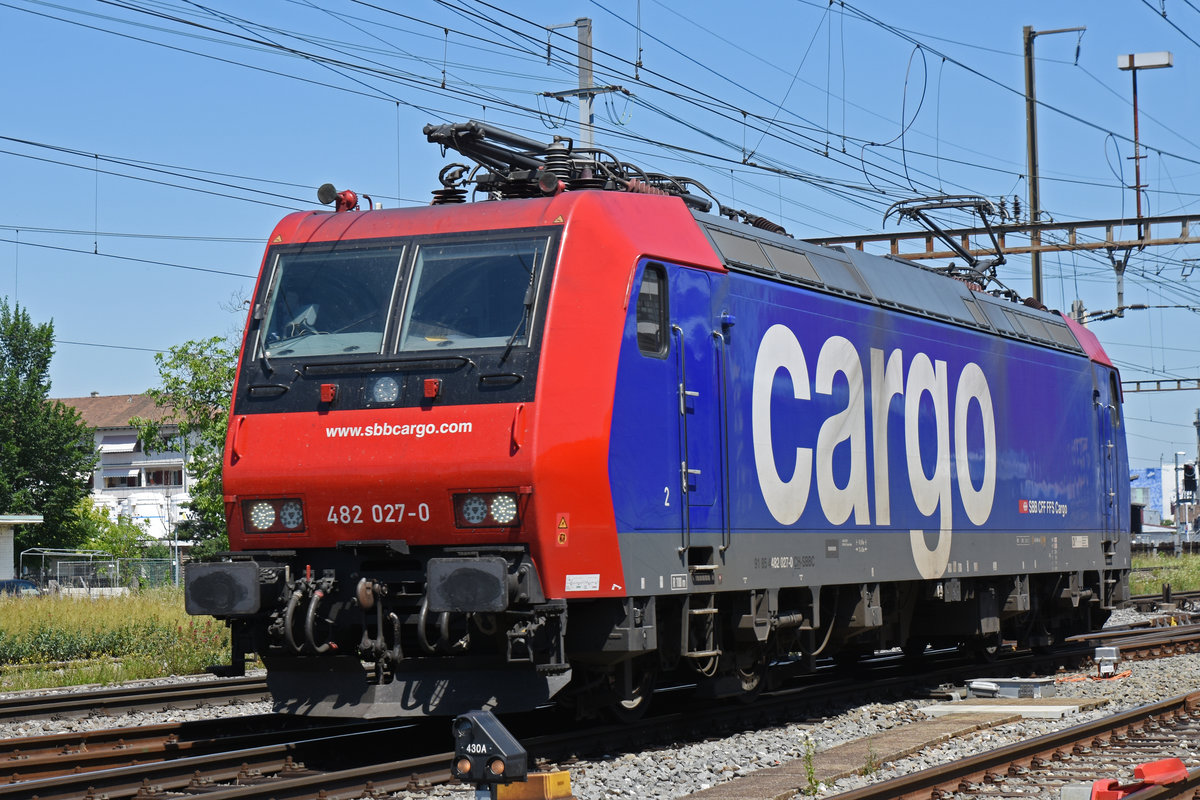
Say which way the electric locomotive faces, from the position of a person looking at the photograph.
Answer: facing the viewer and to the left of the viewer

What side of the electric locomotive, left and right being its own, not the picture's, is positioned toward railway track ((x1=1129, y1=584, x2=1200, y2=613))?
back

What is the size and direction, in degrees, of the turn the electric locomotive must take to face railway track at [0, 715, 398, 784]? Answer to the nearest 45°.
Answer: approximately 45° to its right
